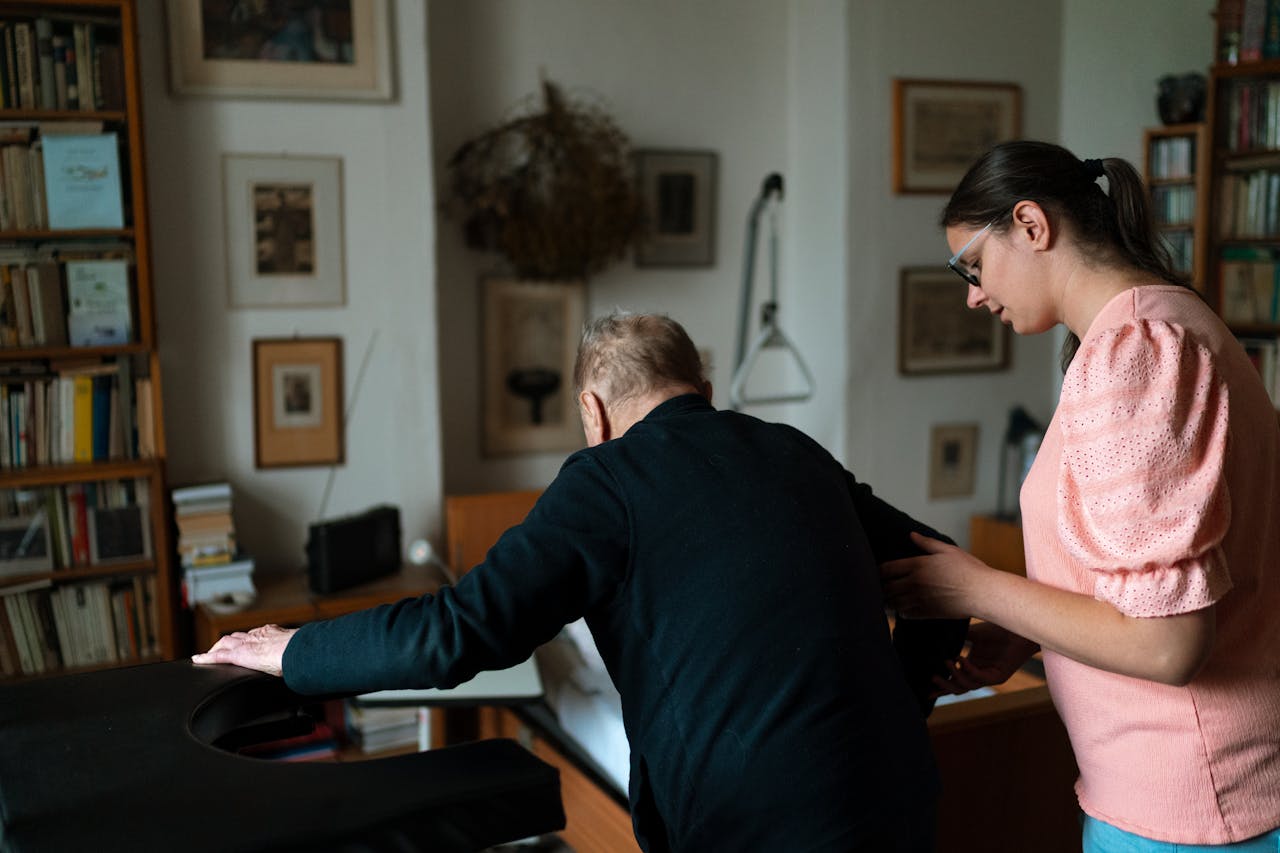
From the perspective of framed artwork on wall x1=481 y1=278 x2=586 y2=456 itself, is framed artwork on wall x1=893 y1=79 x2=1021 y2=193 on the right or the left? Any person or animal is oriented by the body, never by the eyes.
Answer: on its left

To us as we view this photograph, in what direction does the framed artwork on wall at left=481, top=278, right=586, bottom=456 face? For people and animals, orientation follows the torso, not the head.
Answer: facing the viewer

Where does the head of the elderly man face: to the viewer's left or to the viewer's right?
to the viewer's left

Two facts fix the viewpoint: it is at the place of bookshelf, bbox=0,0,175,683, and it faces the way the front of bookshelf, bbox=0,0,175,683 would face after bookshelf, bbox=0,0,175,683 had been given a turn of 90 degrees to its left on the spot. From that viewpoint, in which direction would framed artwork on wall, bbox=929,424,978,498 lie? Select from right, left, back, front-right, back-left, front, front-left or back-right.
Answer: front

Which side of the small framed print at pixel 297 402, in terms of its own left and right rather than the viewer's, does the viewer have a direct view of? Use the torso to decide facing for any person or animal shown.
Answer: front

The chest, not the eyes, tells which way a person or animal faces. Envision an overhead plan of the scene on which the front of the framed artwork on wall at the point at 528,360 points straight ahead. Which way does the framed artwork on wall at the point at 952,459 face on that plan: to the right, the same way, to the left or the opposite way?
the same way

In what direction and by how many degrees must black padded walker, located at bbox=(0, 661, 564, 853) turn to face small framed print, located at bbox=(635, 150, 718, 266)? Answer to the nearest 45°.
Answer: approximately 135° to its right

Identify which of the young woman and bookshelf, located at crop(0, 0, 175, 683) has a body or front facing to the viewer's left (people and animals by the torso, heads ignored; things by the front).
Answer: the young woman

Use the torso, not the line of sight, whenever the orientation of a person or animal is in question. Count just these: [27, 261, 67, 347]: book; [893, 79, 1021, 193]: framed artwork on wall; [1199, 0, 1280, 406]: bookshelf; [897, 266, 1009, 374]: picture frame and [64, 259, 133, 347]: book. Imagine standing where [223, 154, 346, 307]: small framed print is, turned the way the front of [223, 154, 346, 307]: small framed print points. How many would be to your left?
3

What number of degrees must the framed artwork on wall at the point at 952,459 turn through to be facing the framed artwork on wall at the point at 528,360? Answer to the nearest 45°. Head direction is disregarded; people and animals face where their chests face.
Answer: approximately 45° to its right

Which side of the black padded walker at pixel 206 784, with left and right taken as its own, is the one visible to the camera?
left

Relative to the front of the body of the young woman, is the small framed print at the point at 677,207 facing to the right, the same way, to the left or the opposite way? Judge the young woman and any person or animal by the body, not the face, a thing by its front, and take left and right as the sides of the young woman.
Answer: to the left

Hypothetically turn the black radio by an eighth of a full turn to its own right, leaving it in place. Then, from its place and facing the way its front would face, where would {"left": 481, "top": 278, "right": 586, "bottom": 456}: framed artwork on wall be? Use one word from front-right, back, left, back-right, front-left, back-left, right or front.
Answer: back-left

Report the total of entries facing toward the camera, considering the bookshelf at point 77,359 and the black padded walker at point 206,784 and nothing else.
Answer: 1

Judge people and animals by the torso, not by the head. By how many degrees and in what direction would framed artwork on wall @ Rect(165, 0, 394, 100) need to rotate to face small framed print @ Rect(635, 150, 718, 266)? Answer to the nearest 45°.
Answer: approximately 90° to its left

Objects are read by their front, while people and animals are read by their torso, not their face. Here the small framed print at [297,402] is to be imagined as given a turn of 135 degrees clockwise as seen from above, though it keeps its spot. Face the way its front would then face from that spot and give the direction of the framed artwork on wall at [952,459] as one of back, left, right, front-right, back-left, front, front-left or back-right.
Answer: back-right

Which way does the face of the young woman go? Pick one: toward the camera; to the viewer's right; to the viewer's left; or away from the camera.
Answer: to the viewer's left
